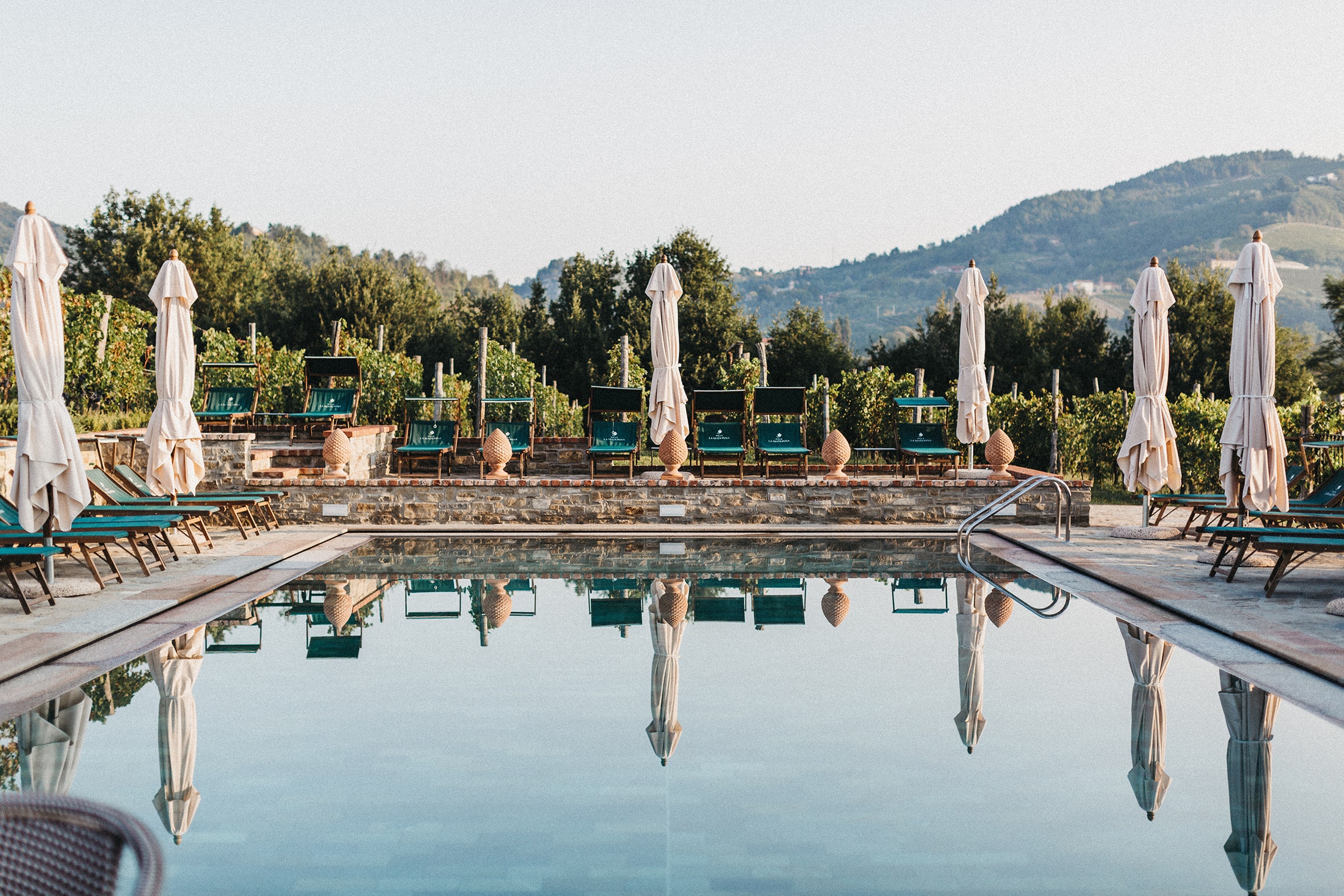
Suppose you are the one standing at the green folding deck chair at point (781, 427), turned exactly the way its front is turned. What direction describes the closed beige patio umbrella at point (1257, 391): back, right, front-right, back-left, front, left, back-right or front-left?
front-left

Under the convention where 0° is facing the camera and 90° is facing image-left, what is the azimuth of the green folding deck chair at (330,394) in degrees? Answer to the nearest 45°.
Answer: approximately 45°

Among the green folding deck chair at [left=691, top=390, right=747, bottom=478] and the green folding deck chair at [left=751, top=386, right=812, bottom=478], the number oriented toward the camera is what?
2

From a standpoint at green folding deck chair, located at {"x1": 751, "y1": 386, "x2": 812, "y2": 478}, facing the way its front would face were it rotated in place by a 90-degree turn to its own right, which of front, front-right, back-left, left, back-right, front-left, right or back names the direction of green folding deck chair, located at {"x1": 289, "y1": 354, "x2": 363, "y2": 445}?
front

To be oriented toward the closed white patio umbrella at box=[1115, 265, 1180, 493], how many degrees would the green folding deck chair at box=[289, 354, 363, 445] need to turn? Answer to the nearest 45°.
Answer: approximately 90° to its left

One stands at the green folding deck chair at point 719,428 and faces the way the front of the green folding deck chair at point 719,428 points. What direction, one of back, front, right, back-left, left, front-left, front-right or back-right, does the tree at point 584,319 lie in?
back

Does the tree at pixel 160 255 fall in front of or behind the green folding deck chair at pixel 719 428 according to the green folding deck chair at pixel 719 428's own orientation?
behind

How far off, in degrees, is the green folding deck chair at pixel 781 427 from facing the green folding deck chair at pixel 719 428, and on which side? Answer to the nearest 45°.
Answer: approximately 90° to its right

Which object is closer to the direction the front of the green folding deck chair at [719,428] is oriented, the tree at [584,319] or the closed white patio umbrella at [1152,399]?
the closed white patio umbrella
